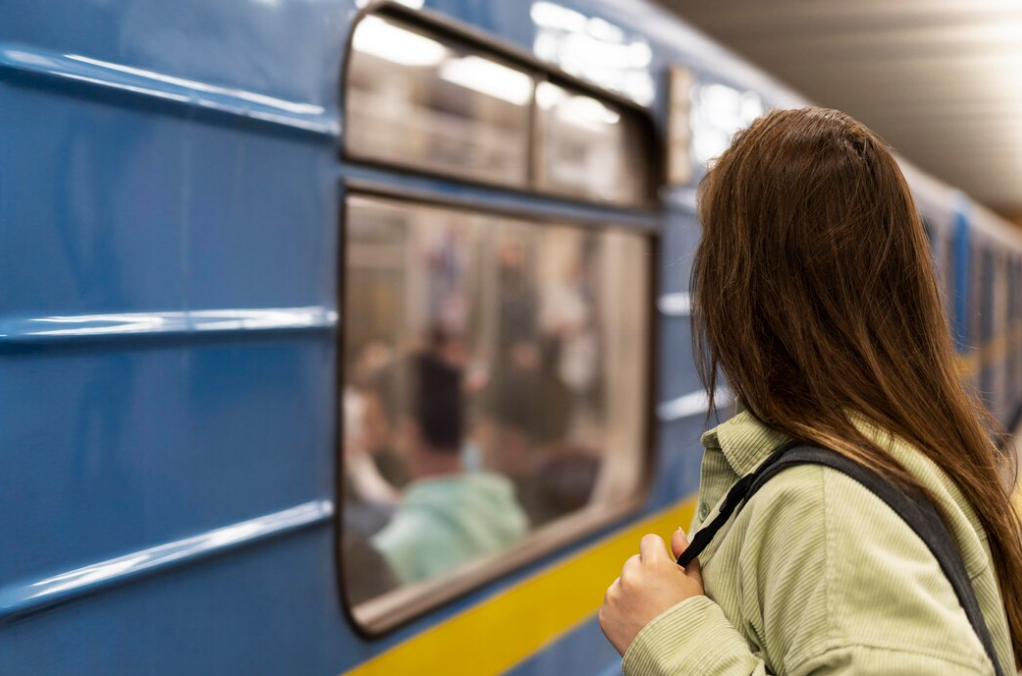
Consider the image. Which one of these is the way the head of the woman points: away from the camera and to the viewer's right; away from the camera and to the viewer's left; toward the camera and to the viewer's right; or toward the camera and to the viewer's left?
away from the camera and to the viewer's left

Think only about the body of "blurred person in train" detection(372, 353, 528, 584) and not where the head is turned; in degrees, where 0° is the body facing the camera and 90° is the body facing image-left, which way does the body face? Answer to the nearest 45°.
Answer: approximately 135°
